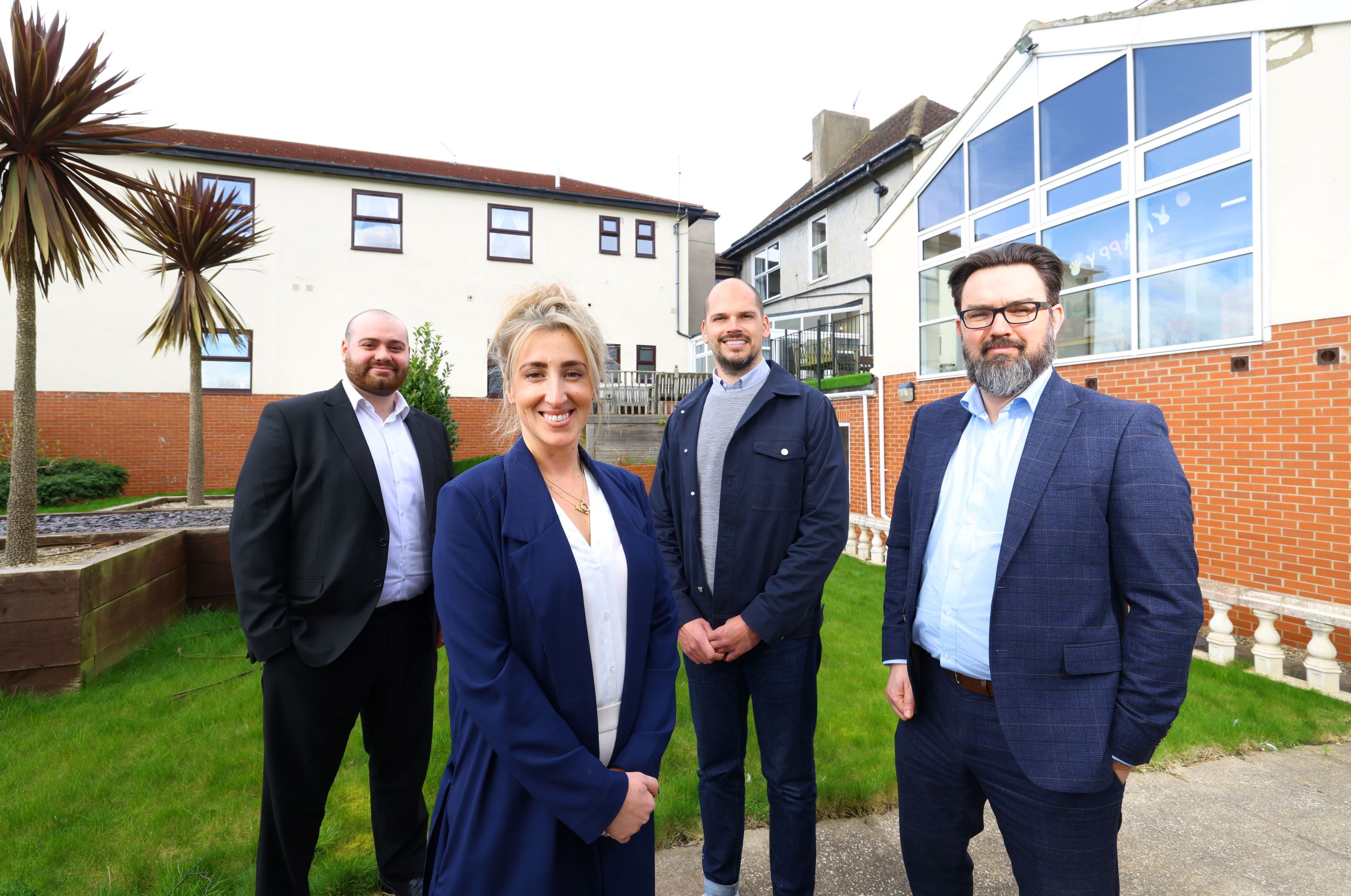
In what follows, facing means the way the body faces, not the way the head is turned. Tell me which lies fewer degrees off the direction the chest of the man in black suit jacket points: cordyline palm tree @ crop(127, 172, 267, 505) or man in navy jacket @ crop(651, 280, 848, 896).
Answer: the man in navy jacket

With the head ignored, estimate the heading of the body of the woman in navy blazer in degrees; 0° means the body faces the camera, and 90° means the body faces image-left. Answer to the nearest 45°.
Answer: approximately 315°

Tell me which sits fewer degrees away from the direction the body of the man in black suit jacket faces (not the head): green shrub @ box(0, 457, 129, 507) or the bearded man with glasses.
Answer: the bearded man with glasses

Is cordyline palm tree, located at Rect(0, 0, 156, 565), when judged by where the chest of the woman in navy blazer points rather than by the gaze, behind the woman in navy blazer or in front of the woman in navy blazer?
behind

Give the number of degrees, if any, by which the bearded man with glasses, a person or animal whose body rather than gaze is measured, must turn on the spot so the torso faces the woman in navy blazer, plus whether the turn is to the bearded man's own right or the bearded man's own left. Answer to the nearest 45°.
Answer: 0° — they already face them
